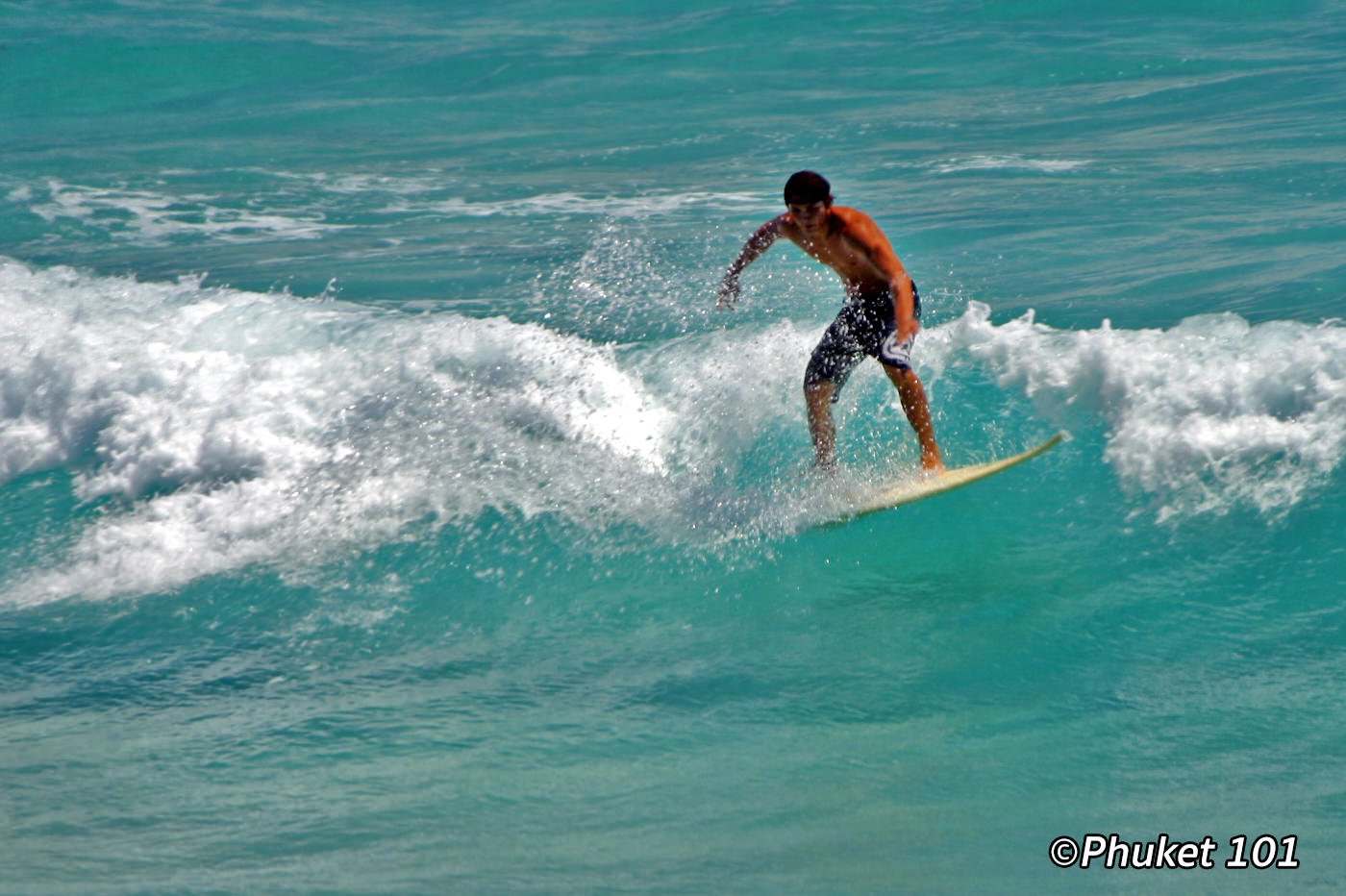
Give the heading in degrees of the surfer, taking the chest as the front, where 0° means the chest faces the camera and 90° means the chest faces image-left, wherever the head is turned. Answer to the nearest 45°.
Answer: approximately 45°

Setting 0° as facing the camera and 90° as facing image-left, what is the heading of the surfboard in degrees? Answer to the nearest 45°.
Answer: approximately 270°
